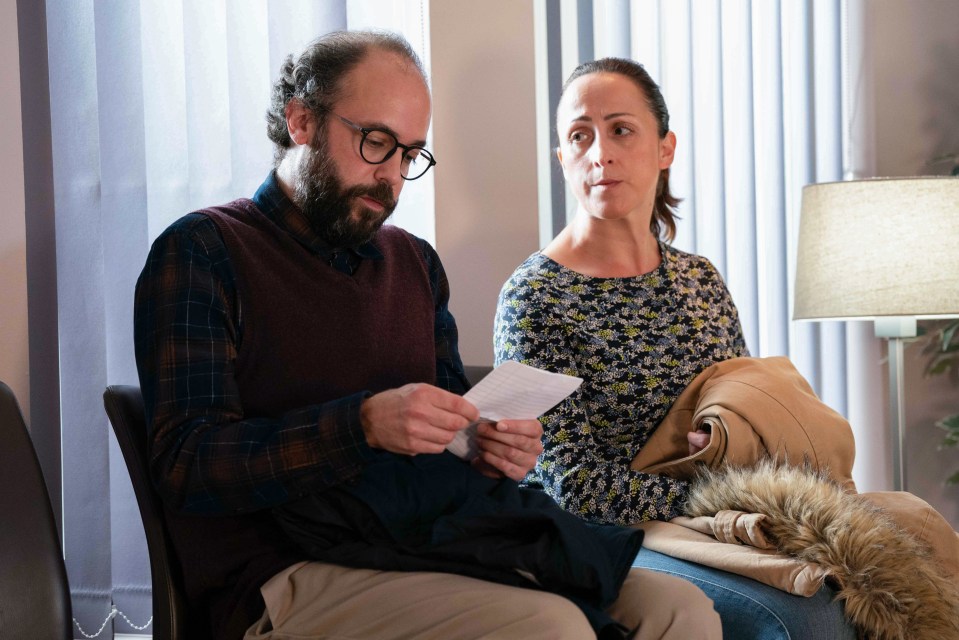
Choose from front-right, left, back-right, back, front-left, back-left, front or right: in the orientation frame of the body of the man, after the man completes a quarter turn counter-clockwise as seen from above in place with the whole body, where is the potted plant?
front

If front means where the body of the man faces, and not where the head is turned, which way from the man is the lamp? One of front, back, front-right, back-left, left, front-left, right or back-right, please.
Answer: left

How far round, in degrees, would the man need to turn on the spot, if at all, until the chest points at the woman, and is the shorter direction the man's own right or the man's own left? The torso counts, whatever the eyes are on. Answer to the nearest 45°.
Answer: approximately 90° to the man's own left

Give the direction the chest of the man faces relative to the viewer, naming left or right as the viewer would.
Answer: facing the viewer and to the right of the viewer

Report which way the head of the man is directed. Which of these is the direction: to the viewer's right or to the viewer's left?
to the viewer's right

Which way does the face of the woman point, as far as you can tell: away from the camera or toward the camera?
toward the camera
